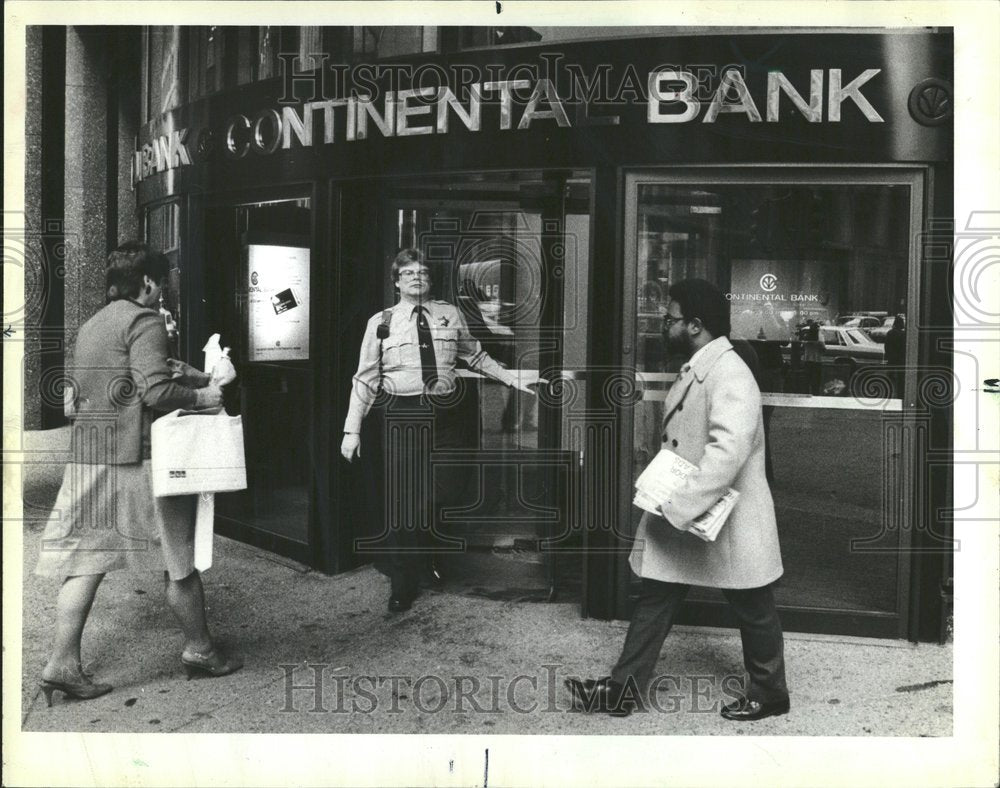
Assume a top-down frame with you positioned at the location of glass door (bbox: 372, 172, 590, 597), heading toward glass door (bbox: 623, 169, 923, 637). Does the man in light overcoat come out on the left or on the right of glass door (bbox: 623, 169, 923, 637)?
right

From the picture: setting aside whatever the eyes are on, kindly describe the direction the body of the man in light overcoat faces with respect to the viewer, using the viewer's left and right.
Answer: facing to the left of the viewer

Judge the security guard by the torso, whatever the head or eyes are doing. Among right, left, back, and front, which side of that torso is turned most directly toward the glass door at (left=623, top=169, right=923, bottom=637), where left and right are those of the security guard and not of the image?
left

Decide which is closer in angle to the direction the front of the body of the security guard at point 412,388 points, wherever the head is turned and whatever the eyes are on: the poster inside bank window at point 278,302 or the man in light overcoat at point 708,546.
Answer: the man in light overcoat

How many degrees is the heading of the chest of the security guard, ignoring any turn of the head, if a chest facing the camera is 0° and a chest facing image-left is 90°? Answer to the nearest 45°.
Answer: approximately 0°

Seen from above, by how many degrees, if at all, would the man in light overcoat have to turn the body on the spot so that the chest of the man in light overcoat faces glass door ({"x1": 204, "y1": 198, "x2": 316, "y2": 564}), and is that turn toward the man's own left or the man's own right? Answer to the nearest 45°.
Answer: approximately 45° to the man's own right

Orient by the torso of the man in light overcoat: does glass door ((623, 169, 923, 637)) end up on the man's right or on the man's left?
on the man's right

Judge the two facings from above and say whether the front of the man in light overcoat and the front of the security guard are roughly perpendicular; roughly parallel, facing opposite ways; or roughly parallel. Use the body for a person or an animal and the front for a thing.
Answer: roughly perpendicular

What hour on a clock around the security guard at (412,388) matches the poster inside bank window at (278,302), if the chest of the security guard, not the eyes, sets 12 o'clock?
The poster inside bank window is roughly at 4 o'clock from the security guard.

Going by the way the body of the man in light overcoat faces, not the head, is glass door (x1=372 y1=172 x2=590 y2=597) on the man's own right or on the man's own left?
on the man's own right

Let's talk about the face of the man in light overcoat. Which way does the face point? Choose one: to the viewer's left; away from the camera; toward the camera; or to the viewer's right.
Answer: to the viewer's left
